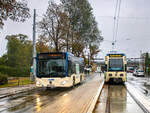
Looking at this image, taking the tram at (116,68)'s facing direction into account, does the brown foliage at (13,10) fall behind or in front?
in front

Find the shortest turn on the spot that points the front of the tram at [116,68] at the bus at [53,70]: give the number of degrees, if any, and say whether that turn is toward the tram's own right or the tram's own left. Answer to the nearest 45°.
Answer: approximately 45° to the tram's own right

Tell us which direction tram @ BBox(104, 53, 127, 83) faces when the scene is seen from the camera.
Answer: facing the viewer
